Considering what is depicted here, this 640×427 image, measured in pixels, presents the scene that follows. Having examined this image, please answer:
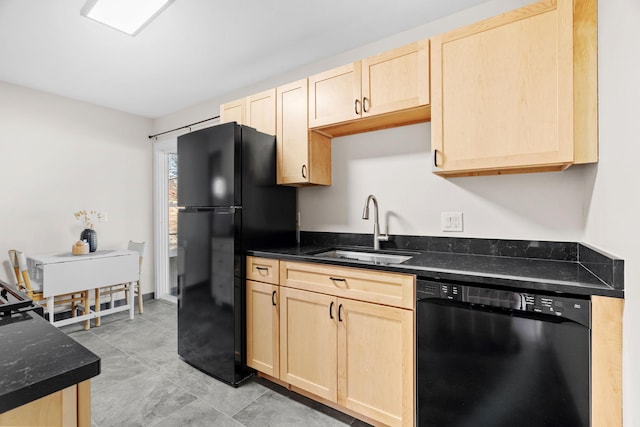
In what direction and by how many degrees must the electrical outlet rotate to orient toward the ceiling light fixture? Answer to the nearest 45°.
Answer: approximately 45° to its right

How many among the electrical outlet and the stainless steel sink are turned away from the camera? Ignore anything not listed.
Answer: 0

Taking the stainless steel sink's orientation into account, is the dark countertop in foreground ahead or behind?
ahead

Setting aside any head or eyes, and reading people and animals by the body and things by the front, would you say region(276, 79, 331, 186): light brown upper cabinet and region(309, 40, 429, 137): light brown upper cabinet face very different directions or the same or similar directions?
same or similar directions

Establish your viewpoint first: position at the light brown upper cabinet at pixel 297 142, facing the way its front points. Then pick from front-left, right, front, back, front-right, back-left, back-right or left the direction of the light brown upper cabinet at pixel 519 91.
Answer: left

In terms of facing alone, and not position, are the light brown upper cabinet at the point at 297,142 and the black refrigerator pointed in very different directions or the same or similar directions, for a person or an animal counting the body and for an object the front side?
same or similar directions

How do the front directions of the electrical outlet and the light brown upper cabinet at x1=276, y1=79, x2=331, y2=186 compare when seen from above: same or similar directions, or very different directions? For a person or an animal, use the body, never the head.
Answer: same or similar directions

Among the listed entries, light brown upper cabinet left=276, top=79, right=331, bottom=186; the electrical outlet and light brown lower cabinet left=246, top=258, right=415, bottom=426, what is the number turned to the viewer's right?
0

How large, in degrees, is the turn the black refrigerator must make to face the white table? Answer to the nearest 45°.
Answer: approximately 90° to its right

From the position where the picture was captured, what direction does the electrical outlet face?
facing the viewer

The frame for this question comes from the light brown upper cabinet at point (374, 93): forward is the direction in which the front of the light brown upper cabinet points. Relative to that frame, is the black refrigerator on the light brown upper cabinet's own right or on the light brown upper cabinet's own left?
on the light brown upper cabinet's own right

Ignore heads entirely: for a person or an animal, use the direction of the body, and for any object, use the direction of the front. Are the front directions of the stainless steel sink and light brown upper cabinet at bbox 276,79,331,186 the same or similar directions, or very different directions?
same or similar directions

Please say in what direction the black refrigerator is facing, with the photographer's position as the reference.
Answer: facing the viewer and to the left of the viewer
